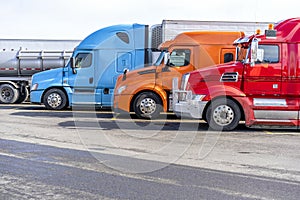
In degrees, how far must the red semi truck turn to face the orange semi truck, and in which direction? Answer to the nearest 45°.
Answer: approximately 45° to its right

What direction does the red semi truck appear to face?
to the viewer's left

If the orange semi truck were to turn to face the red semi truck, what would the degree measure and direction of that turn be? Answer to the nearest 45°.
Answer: approximately 135° to its left

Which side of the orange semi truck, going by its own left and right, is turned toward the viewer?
left

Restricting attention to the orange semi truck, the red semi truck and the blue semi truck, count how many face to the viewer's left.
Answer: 3

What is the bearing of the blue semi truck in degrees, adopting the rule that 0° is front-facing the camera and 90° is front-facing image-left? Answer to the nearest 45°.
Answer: approximately 90°

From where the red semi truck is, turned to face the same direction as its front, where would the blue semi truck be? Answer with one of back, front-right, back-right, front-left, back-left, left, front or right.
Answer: front-right

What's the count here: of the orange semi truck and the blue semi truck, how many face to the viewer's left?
2

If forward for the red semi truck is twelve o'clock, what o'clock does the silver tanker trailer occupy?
The silver tanker trailer is roughly at 1 o'clock from the red semi truck.

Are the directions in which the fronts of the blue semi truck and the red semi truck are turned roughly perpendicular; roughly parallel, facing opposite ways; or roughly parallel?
roughly parallel
